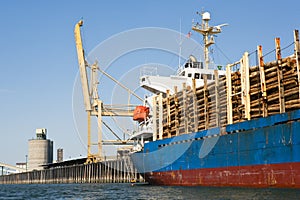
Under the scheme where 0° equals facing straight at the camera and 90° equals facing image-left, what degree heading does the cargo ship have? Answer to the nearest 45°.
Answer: approximately 315°
